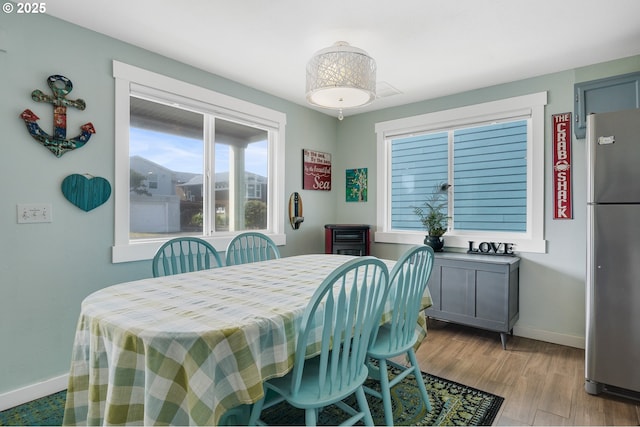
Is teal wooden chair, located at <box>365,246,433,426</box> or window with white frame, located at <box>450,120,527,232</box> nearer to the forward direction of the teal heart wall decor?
the teal wooden chair

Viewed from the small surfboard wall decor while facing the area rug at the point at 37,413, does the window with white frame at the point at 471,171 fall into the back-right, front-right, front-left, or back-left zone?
back-left

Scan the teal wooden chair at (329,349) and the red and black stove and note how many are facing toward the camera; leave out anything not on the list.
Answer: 1

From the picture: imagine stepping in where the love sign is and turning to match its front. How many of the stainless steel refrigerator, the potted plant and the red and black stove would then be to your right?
2

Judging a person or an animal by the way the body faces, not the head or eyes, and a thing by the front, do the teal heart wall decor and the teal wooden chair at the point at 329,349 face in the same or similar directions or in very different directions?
very different directions
